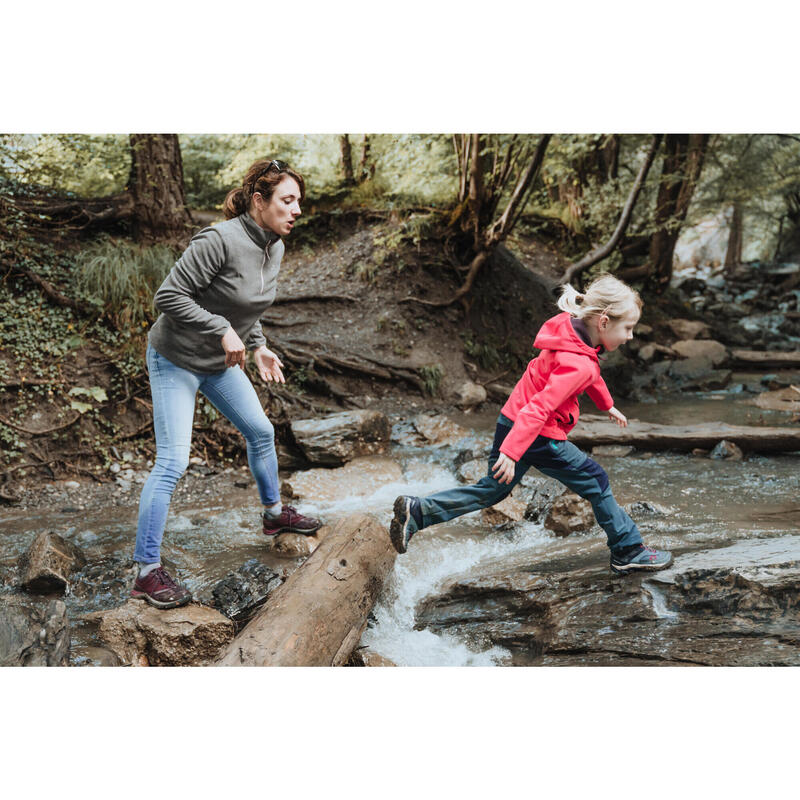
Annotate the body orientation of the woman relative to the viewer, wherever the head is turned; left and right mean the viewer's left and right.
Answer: facing the viewer and to the right of the viewer

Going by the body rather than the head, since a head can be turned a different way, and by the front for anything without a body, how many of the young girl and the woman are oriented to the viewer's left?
0

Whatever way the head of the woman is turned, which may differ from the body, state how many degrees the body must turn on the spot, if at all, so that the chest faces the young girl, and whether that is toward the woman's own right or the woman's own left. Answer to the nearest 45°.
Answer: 0° — they already face them

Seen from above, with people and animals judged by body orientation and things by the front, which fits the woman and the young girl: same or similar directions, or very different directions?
same or similar directions

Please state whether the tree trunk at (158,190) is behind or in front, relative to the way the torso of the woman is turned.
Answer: behind

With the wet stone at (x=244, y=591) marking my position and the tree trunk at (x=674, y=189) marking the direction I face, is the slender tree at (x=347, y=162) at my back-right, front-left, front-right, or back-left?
front-left

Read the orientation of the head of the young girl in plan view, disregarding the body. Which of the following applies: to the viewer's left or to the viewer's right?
to the viewer's right

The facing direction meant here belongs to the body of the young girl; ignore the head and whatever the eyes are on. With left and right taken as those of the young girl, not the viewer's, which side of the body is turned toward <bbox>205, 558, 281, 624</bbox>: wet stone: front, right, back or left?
back

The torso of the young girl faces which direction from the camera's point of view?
to the viewer's right
